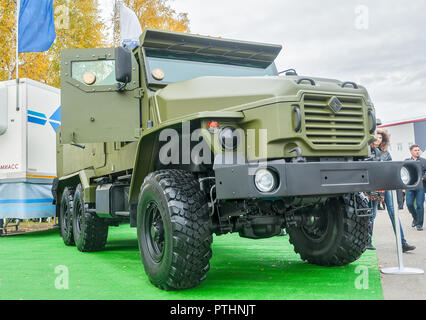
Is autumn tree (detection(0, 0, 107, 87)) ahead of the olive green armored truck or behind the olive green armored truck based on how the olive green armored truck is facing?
behind

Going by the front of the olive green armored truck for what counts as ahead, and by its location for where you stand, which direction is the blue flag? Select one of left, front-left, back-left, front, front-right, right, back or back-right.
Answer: back

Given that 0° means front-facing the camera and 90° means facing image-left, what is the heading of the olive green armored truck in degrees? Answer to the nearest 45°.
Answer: approximately 315°

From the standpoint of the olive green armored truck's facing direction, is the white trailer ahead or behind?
behind
